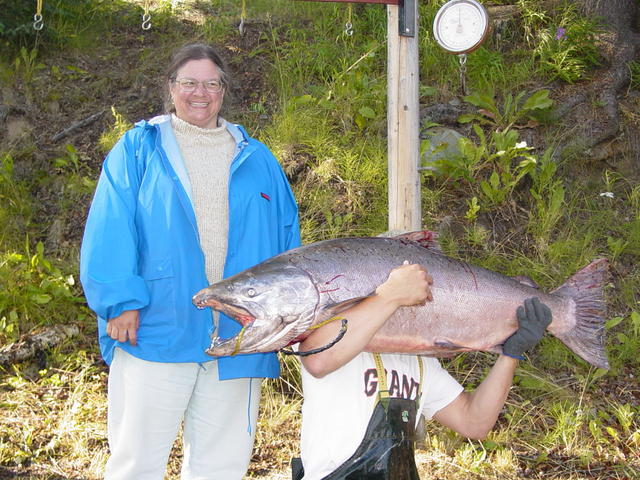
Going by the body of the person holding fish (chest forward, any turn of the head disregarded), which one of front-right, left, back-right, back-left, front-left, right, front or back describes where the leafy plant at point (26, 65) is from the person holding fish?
back

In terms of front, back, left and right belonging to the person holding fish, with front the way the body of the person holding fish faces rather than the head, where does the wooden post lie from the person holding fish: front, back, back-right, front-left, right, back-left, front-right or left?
back-left

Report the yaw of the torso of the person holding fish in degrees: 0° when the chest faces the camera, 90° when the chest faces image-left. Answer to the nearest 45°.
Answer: approximately 315°

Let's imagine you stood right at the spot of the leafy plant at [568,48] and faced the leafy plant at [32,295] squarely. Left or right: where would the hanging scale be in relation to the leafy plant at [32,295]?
left

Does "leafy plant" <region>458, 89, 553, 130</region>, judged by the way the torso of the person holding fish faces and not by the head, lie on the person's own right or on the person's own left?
on the person's own left

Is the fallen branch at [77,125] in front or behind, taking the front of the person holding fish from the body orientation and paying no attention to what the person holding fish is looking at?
behind
